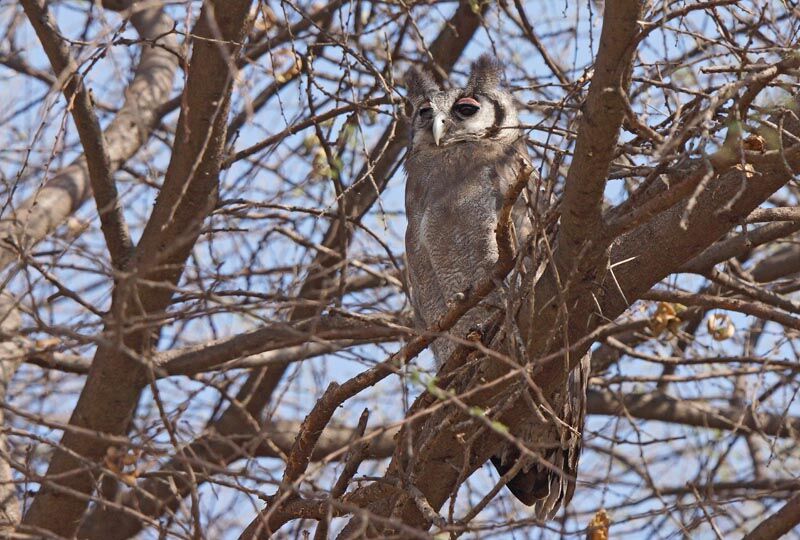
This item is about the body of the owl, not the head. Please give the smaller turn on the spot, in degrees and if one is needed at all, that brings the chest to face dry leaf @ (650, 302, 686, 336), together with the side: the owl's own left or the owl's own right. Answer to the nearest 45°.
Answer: approximately 135° to the owl's own left

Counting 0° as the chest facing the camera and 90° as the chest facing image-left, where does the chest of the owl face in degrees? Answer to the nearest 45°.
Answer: approximately 45°

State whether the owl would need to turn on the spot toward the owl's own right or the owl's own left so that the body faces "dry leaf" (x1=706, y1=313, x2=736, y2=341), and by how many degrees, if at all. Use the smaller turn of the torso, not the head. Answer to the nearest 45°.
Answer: approximately 135° to the owl's own left
